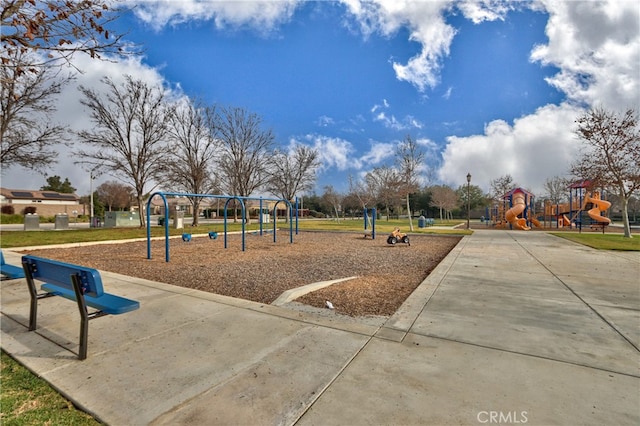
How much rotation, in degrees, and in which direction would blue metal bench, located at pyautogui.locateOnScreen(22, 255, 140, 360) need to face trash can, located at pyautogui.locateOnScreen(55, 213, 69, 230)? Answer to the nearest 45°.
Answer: approximately 45° to its left

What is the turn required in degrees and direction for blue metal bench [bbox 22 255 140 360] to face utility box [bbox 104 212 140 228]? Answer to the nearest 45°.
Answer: approximately 45° to its left

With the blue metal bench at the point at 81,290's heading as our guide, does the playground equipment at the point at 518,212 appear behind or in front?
in front

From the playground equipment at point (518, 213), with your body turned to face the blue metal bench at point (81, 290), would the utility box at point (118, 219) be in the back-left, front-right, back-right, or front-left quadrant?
front-right

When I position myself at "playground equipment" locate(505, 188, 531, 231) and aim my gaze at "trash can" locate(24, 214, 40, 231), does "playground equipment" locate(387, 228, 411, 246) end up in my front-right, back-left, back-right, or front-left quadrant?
front-left

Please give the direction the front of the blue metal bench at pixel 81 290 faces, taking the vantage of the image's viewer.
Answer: facing away from the viewer and to the right of the viewer

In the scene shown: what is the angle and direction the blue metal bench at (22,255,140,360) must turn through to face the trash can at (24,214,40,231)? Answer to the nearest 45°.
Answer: approximately 45° to its left
